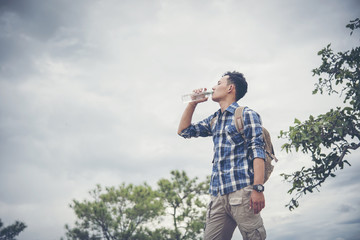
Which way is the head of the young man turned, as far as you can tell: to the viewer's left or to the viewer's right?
to the viewer's left

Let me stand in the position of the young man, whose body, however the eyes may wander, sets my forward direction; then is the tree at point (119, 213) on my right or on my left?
on my right

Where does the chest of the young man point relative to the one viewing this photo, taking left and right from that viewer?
facing the viewer and to the left of the viewer
